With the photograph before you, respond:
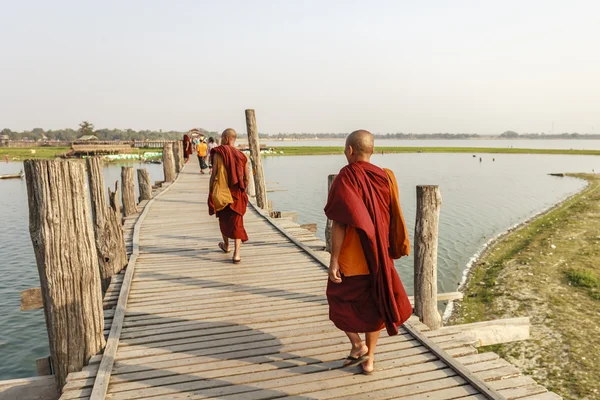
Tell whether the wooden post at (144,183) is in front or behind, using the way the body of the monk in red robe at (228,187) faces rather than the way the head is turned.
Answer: in front

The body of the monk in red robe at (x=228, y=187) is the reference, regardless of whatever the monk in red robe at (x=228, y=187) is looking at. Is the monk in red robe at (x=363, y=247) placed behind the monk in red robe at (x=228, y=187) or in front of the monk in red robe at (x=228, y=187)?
behind

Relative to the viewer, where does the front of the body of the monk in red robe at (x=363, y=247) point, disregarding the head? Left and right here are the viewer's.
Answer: facing away from the viewer and to the left of the viewer

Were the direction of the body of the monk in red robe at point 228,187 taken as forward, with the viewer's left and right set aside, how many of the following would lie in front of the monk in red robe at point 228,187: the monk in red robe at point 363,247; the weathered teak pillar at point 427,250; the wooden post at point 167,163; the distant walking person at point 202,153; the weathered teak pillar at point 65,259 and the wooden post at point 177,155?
3

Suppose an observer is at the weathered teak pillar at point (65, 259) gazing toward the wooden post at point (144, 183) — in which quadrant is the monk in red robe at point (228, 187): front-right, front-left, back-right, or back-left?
front-right

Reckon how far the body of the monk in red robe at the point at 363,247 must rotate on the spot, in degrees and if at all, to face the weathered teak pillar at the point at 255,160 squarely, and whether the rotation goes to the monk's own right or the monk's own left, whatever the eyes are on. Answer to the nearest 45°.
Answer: approximately 45° to the monk's own right

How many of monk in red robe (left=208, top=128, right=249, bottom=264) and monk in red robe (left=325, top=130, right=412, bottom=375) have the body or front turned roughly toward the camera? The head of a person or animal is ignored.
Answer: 0

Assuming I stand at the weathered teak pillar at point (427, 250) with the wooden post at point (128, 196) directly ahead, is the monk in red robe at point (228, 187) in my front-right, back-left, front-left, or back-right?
front-left

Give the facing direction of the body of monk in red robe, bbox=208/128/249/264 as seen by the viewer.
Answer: away from the camera

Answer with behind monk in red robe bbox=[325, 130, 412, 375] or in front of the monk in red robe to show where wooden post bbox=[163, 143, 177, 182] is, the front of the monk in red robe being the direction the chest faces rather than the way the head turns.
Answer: in front

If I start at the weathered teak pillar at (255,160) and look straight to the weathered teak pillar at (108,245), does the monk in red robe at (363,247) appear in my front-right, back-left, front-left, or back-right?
front-left

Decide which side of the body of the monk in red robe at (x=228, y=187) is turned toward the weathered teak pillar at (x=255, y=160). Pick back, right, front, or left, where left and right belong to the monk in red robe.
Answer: front
